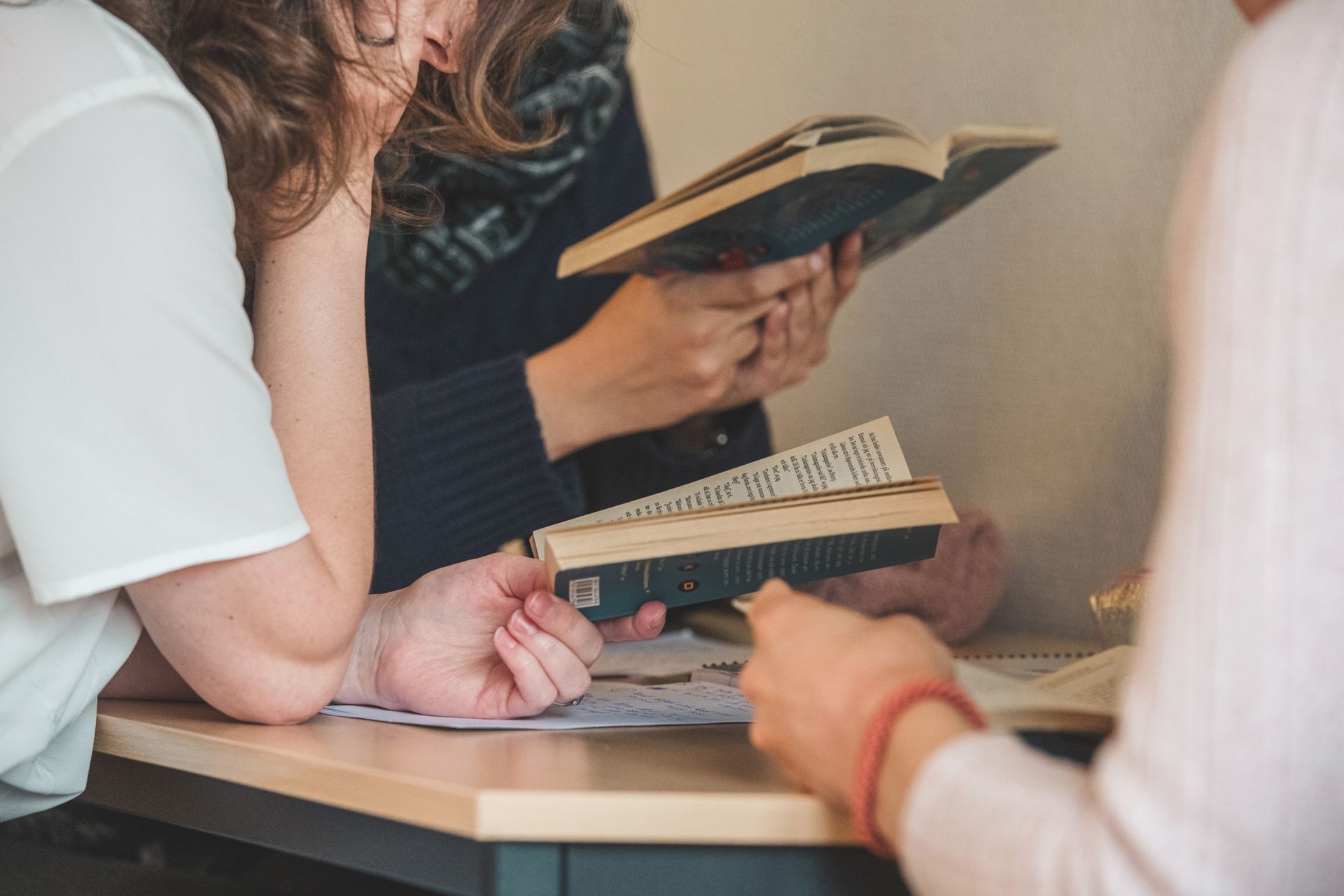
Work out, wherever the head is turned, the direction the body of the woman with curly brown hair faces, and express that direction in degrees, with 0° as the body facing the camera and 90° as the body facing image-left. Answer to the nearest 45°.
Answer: approximately 270°
